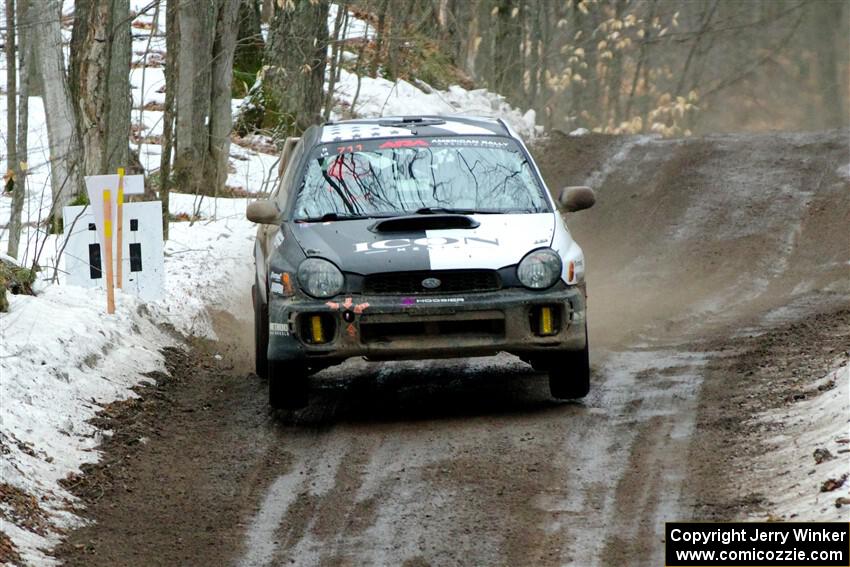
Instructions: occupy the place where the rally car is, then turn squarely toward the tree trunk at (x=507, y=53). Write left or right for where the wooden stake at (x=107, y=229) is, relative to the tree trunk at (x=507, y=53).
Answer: left

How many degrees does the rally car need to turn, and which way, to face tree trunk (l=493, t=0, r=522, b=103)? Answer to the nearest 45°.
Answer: approximately 180°

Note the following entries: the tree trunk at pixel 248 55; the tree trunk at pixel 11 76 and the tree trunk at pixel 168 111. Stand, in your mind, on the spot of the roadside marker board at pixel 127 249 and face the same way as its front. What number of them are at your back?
3

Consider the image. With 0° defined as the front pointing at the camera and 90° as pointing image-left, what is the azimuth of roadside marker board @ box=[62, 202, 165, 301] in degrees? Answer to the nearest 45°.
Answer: approximately 0°

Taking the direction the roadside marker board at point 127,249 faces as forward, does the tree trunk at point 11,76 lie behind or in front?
behind

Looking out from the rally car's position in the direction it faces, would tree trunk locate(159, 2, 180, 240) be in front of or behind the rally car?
behind

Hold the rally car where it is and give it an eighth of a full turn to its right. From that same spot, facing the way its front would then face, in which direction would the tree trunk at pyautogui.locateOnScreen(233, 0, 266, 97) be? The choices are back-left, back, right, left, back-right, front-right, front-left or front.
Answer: back-right

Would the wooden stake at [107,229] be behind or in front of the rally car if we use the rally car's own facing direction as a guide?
behind

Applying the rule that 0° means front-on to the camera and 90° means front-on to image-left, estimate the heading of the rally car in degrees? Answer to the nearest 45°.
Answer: approximately 0°

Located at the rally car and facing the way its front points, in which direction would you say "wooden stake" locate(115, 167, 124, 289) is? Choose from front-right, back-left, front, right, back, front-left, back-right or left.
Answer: back-right

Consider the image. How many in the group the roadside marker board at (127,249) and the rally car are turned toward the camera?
2

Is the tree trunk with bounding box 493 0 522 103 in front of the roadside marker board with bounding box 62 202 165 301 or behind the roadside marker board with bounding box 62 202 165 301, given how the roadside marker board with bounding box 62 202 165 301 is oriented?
behind
